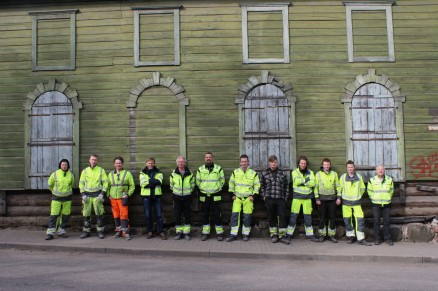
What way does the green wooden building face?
toward the camera
